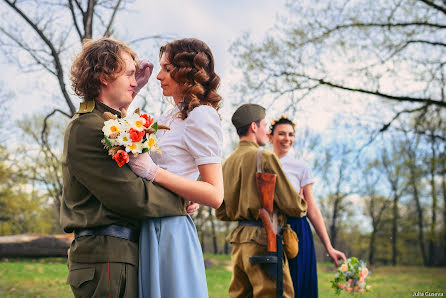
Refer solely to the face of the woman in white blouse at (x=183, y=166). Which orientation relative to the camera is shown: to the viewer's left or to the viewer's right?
to the viewer's left

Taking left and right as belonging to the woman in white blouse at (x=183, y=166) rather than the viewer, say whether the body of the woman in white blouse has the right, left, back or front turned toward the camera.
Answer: left

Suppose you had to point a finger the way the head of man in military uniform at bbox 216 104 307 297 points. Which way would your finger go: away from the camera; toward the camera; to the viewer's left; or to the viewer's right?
to the viewer's right

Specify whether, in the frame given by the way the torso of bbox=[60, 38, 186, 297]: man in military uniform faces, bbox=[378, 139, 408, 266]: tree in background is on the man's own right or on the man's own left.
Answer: on the man's own left

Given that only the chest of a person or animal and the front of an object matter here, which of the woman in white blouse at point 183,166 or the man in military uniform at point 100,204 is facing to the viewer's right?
the man in military uniform

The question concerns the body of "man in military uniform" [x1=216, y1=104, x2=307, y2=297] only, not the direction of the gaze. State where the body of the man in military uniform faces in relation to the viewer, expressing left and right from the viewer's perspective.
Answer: facing away from the viewer and to the right of the viewer

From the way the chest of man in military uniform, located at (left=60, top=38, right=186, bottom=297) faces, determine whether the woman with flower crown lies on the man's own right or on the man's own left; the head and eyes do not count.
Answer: on the man's own left

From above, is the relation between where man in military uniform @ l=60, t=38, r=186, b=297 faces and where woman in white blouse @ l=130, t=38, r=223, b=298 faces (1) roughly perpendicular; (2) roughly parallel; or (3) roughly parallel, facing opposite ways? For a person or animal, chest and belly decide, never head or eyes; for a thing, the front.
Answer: roughly parallel, facing opposite ways

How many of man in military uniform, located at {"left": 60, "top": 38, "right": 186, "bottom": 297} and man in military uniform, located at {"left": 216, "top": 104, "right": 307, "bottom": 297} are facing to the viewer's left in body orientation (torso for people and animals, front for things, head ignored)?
0

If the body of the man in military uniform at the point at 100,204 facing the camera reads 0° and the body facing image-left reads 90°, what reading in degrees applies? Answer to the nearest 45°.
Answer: approximately 270°

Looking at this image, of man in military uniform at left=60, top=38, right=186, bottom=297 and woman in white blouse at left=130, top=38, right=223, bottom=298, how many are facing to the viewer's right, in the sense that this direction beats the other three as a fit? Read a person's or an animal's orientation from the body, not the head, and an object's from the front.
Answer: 1
